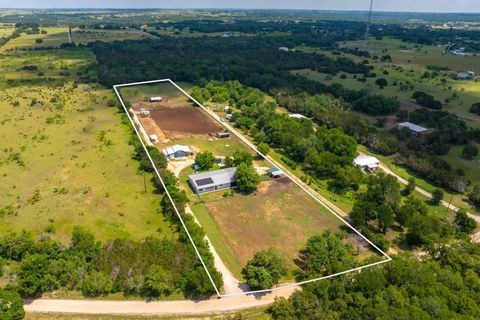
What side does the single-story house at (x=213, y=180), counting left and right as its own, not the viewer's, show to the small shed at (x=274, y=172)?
left

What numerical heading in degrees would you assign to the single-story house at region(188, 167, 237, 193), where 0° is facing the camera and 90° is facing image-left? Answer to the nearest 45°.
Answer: approximately 0°
